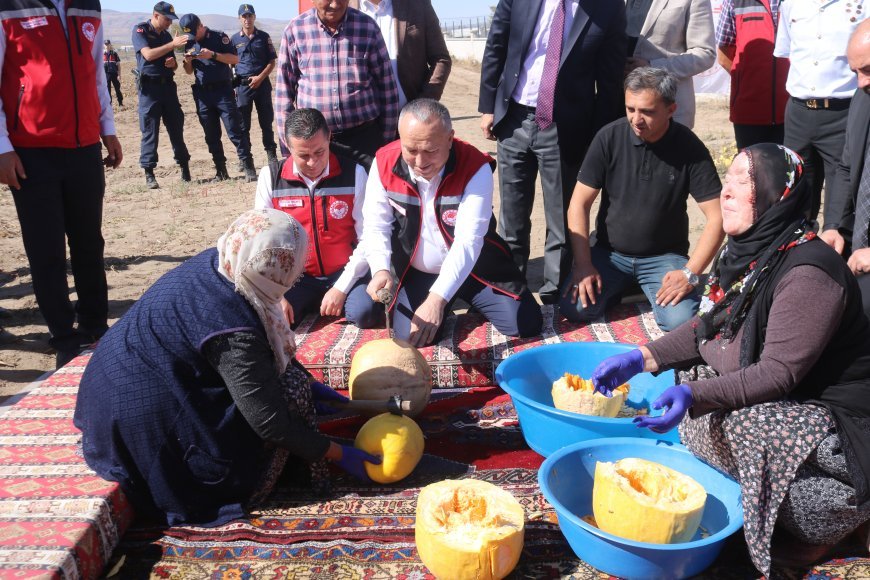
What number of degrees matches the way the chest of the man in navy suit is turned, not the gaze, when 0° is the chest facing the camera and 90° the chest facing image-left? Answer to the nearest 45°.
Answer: approximately 0°

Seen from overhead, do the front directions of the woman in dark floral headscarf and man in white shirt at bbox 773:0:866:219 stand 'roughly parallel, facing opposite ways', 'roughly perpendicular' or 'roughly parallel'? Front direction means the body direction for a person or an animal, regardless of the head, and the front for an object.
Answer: roughly perpendicular

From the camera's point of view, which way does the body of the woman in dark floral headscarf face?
to the viewer's left

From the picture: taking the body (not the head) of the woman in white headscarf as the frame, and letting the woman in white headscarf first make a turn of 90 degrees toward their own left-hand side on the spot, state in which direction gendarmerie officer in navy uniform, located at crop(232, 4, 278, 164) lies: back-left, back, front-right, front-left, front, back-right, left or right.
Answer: front

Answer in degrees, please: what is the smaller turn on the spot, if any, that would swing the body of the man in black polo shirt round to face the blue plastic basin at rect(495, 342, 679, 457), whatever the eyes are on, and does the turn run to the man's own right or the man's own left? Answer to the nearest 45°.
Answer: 0° — they already face it

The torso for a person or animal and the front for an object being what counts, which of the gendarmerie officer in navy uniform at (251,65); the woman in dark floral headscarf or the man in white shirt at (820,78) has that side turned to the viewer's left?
the woman in dark floral headscarf

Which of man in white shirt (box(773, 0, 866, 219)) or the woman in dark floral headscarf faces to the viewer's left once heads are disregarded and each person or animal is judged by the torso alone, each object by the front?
the woman in dark floral headscarf
